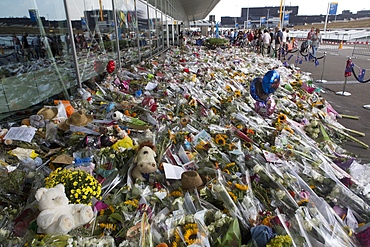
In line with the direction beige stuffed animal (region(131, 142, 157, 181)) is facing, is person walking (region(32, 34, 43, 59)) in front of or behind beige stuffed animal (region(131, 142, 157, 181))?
behind

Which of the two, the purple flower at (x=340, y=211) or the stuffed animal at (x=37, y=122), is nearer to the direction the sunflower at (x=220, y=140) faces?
the purple flower

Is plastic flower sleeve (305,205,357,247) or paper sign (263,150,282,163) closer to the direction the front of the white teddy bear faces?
the plastic flower sleeve

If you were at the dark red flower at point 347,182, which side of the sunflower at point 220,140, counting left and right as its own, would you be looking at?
left

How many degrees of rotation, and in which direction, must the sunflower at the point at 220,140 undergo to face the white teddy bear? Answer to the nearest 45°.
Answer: approximately 45° to its right

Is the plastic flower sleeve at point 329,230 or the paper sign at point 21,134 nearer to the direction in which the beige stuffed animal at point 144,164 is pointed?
the plastic flower sleeve

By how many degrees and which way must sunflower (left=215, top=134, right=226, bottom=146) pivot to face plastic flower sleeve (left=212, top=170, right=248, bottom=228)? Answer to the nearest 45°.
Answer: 0° — it already faces it

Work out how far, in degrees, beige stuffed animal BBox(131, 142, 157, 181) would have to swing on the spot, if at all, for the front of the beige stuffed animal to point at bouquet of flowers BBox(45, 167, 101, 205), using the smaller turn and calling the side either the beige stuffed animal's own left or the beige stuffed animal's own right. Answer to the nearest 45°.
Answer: approximately 45° to the beige stuffed animal's own right

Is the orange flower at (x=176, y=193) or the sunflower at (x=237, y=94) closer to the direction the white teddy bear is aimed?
the orange flower

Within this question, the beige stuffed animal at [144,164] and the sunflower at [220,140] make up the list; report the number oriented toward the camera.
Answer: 2

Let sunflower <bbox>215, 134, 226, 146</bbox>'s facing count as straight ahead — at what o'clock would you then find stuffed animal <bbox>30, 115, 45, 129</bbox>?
The stuffed animal is roughly at 3 o'clock from the sunflower.

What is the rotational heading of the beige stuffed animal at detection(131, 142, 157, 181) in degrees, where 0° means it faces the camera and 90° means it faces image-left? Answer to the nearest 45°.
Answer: approximately 0°

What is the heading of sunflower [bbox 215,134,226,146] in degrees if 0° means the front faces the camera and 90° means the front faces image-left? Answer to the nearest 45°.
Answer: approximately 0°
